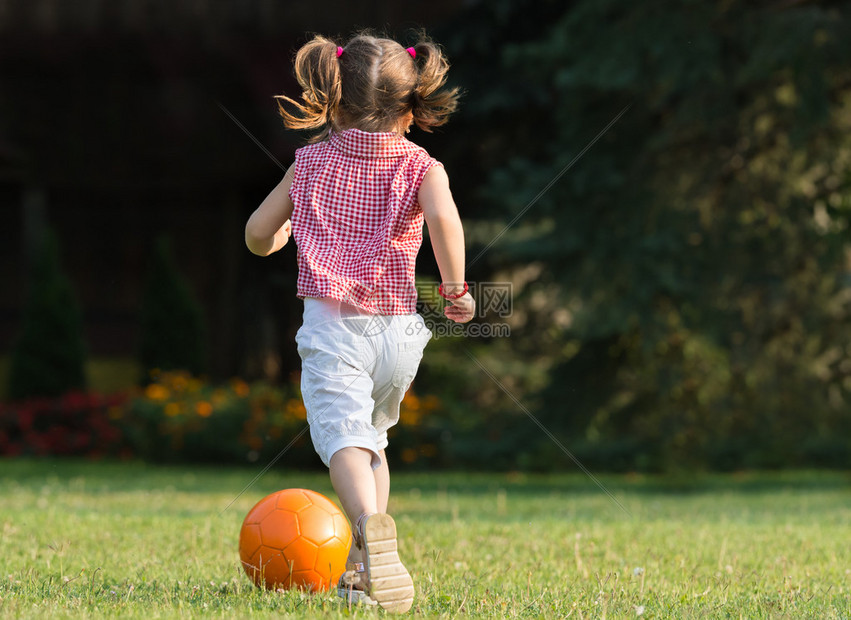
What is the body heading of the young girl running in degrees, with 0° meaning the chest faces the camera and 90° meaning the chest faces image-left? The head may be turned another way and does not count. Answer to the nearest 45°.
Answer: approximately 180°

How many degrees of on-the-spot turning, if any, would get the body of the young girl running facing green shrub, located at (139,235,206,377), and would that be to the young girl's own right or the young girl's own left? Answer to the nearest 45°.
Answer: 0° — they already face it

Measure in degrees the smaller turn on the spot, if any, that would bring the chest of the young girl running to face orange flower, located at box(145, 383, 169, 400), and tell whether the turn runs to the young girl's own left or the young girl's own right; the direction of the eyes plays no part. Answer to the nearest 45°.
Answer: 0° — they already face it

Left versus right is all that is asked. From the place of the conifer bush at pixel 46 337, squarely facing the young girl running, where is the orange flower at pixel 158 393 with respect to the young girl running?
left

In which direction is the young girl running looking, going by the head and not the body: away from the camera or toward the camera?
away from the camera
